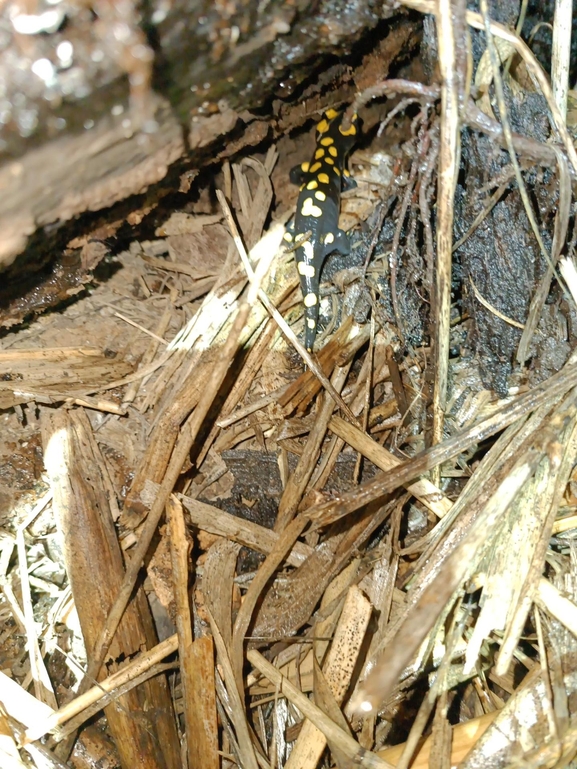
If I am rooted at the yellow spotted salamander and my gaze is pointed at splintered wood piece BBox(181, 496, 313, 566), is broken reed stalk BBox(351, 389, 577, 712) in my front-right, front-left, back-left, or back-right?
front-left

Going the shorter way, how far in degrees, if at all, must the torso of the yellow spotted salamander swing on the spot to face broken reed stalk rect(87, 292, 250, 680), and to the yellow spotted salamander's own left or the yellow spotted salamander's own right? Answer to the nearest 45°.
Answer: approximately 135° to the yellow spotted salamander's own left

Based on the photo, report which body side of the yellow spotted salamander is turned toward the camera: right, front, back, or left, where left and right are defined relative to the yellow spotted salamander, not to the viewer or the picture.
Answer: back

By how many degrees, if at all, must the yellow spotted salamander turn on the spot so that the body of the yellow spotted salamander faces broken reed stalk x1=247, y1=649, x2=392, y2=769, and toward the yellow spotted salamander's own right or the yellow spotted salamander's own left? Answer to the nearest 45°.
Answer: approximately 180°

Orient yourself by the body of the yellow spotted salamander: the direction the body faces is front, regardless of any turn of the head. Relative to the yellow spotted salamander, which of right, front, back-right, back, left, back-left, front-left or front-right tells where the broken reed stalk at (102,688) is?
back-left

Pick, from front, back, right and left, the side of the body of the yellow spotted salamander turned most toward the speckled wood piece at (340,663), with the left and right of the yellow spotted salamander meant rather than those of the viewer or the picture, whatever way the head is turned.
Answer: back

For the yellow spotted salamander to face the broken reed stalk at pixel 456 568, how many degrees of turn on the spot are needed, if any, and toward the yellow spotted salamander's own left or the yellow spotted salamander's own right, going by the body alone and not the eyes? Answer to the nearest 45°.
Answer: approximately 180°

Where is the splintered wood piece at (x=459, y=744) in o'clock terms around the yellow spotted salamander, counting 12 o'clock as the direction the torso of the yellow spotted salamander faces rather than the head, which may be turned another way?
The splintered wood piece is roughly at 6 o'clock from the yellow spotted salamander.
